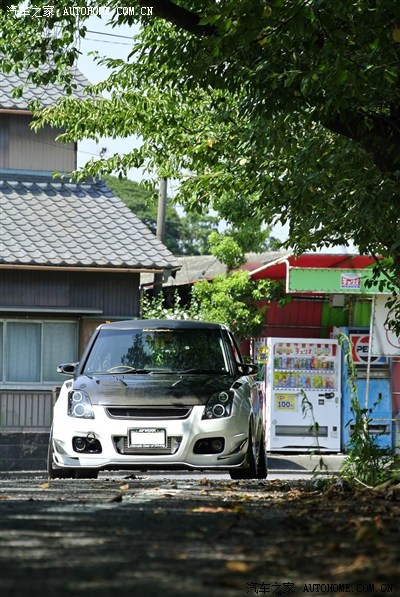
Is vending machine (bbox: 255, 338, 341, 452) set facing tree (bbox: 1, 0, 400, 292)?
yes

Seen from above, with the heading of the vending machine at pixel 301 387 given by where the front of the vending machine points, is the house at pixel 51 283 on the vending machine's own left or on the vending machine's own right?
on the vending machine's own right

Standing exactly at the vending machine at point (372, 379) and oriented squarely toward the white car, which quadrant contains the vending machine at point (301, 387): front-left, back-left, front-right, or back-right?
front-right

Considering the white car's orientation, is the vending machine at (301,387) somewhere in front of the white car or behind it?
behind

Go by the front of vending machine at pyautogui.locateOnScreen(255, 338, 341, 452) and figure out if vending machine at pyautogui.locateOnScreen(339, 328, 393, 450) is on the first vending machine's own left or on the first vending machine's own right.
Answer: on the first vending machine's own left

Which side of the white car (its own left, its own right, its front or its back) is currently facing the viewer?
front

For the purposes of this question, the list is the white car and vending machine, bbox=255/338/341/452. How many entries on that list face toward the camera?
2

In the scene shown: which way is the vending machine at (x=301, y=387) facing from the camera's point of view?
toward the camera
